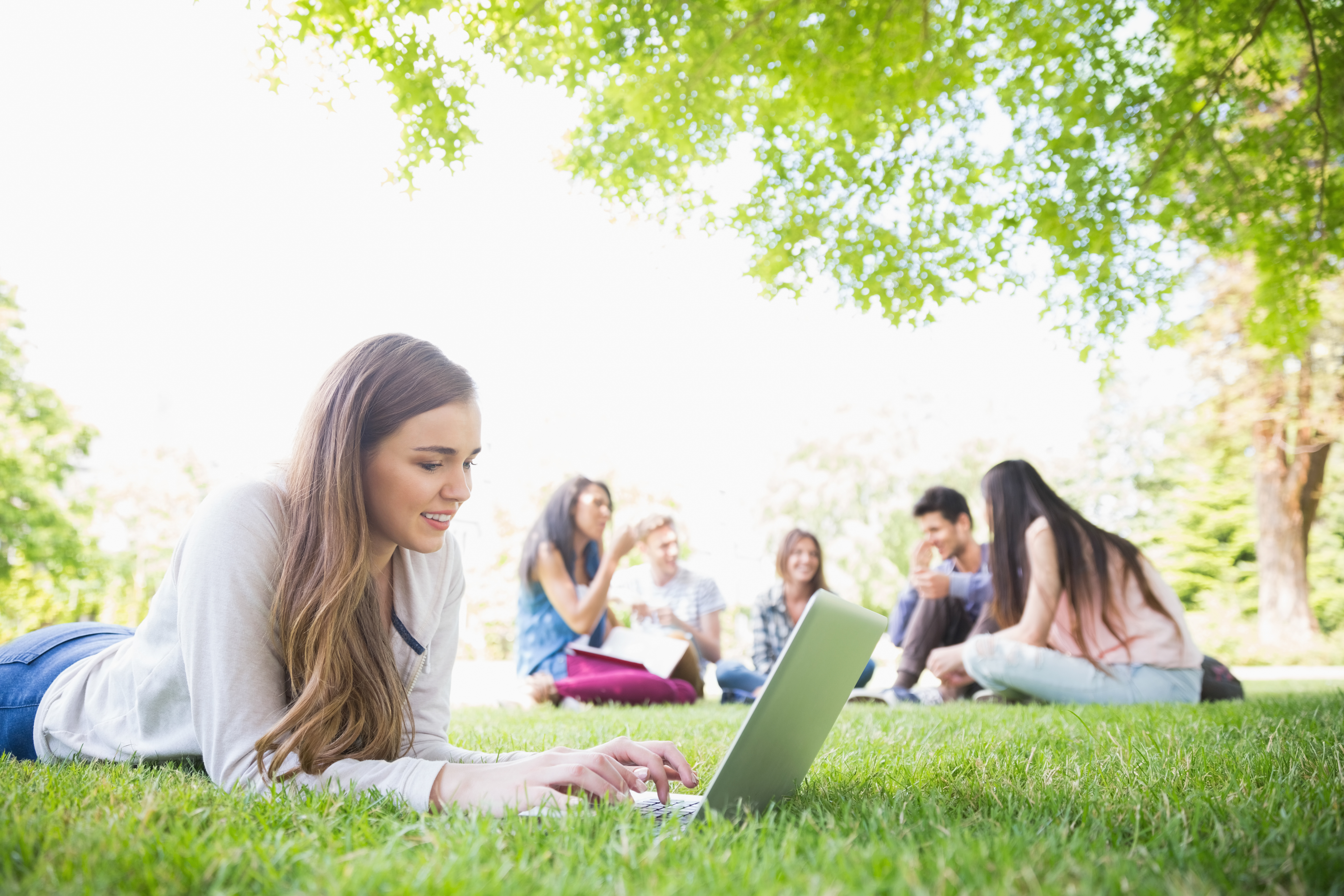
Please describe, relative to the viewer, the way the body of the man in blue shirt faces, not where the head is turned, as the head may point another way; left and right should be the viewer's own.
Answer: facing the viewer and to the left of the viewer

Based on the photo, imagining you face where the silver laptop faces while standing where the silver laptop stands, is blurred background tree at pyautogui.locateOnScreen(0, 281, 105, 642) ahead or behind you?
ahead

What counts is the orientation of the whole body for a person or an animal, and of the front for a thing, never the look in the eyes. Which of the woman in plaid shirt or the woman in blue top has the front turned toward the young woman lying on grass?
the woman in plaid shirt

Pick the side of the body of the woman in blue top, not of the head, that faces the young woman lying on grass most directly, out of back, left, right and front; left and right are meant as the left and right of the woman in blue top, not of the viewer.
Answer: right

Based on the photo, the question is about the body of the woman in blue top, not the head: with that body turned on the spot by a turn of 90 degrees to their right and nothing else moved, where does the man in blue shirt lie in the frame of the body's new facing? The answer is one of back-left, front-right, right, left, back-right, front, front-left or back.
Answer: left

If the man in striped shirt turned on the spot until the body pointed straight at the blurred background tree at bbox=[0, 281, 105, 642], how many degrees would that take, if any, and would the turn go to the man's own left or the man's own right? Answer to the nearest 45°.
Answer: approximately 135° to the man's own right

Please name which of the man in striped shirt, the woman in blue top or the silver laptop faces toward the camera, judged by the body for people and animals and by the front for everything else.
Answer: the man in striped shirt

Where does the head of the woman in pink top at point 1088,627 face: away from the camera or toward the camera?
away from the camera

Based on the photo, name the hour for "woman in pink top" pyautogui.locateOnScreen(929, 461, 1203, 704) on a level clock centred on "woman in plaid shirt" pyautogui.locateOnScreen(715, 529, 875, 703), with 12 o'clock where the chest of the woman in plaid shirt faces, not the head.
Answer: The woman in pink top is roughly at 11 o'clock from the woman in plaid shirt.

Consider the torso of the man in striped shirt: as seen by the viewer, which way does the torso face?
toward the camera

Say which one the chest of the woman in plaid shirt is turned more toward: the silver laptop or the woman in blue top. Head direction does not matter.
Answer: the silver laptop

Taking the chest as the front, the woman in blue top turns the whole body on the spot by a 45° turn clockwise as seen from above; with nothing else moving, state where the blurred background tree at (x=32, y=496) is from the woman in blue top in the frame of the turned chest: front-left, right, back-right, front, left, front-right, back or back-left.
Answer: back

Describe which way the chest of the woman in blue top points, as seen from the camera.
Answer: to the viewer's right

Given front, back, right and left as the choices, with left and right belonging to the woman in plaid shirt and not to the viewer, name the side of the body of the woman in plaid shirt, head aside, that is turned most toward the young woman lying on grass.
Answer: front
